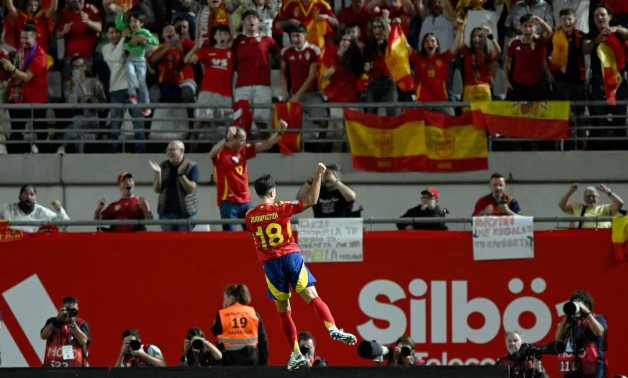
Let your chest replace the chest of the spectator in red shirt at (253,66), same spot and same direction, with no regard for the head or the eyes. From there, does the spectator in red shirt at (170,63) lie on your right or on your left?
on your right

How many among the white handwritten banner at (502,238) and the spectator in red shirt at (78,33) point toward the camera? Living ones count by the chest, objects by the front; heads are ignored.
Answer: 2

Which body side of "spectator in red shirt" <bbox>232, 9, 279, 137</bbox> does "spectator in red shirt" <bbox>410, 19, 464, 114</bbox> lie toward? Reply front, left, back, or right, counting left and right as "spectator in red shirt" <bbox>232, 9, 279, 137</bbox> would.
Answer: left

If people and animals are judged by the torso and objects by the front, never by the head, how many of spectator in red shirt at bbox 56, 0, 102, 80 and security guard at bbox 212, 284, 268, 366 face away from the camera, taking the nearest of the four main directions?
1

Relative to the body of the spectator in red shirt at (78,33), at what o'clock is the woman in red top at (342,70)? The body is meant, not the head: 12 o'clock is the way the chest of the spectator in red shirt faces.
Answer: The woman in red top is roughly at 10 o'clock from the spectator in red shirt.

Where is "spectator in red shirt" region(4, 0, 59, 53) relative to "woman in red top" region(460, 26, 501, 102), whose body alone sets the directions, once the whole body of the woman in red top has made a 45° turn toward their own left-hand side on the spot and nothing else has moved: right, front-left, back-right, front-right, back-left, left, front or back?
back-right
